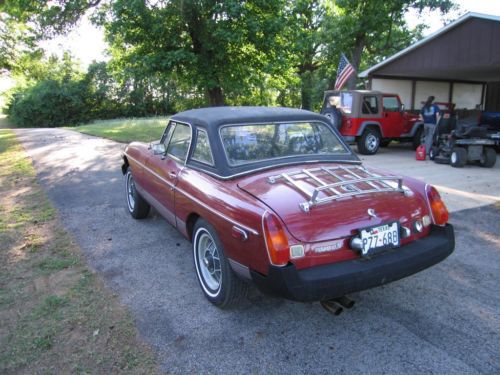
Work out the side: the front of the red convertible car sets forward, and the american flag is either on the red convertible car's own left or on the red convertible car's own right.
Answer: on the red convertible car's own right

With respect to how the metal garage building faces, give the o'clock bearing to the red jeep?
The red jeep is roughly at 1 o'clock from the metal garage building.

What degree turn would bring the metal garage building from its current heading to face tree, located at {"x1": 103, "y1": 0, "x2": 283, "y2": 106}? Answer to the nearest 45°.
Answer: approximately 45° to its right

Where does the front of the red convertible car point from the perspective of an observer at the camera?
facing away from the viewer and to the left of the viewer

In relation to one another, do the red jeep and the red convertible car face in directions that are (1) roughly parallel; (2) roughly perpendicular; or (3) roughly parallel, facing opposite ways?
roughly perpendicular

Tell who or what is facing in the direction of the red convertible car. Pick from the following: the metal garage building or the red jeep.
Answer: the metal garage building

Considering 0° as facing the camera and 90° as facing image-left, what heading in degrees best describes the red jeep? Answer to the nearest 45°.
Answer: approximately 225°

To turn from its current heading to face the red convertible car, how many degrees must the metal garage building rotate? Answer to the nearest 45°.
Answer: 0° — it already faces it
